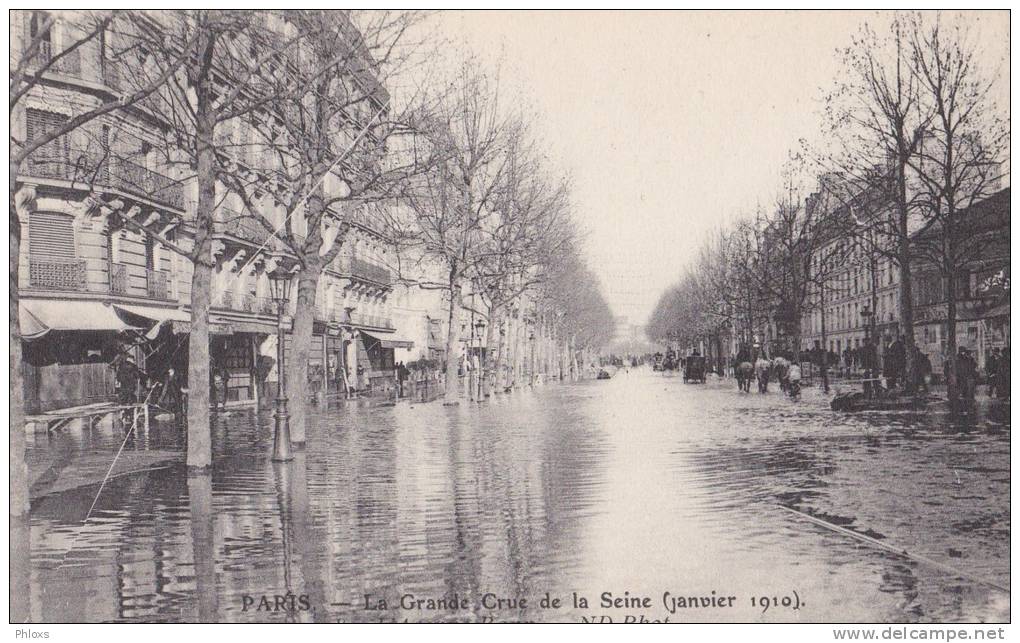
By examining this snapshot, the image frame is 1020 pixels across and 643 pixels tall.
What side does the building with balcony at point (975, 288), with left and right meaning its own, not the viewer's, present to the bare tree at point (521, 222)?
front

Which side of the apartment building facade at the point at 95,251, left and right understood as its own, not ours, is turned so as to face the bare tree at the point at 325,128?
front

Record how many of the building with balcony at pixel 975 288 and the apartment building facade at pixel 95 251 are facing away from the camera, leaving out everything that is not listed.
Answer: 0

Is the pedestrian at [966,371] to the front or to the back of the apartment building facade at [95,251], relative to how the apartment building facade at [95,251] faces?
to the front

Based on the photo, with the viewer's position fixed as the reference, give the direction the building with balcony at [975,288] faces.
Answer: facing the viewer and to the left of the viewer

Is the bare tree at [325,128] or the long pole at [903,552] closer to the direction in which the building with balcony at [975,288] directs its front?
the bare tree
